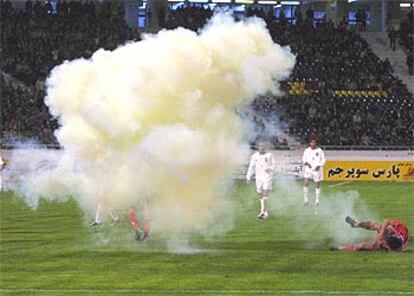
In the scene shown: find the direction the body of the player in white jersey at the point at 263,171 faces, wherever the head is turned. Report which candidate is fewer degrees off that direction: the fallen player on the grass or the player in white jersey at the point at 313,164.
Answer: the fallen player on the grass

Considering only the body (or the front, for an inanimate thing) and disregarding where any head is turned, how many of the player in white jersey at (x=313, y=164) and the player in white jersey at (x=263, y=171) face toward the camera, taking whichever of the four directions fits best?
2

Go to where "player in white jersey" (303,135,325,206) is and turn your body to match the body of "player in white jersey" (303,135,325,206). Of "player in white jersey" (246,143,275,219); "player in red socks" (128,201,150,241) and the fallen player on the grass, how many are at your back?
0

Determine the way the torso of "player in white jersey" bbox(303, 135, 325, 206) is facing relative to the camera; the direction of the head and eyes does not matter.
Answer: toward the camera

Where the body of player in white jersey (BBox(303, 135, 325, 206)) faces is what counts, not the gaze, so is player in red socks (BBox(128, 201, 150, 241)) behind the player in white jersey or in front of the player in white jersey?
in front

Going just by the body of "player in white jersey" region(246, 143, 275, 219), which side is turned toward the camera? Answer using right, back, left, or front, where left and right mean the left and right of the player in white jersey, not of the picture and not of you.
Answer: front

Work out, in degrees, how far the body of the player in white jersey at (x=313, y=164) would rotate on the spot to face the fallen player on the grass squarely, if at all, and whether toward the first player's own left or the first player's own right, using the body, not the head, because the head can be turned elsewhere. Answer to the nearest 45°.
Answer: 0° — they already face them

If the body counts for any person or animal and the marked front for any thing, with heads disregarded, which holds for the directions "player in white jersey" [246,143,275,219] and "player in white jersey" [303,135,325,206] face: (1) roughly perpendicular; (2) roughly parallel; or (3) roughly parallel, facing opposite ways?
roughly parallel

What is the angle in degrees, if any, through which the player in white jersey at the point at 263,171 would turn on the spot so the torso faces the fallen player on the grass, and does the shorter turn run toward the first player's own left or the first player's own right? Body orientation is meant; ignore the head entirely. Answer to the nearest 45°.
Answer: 0° — they already face them
